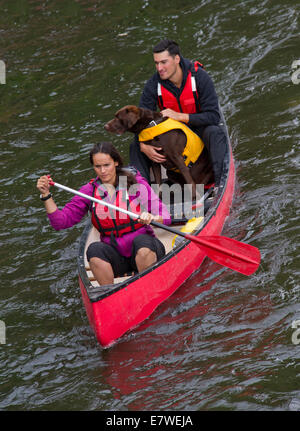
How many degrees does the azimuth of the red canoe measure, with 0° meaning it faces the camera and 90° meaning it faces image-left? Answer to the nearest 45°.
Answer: approximately 45°

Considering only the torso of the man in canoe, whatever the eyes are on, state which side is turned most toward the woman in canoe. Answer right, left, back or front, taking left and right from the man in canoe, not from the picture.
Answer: front

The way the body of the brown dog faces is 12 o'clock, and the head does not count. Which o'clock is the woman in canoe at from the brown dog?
The woman in canoe is roughly at 10 o'clock from the brown dog.

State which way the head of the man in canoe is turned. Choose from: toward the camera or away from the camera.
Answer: toward the camera

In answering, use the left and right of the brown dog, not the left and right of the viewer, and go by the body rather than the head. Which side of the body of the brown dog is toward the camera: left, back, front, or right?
left

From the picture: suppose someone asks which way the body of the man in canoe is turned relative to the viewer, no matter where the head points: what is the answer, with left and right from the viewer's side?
facing the viewer and to the left of the viewer
